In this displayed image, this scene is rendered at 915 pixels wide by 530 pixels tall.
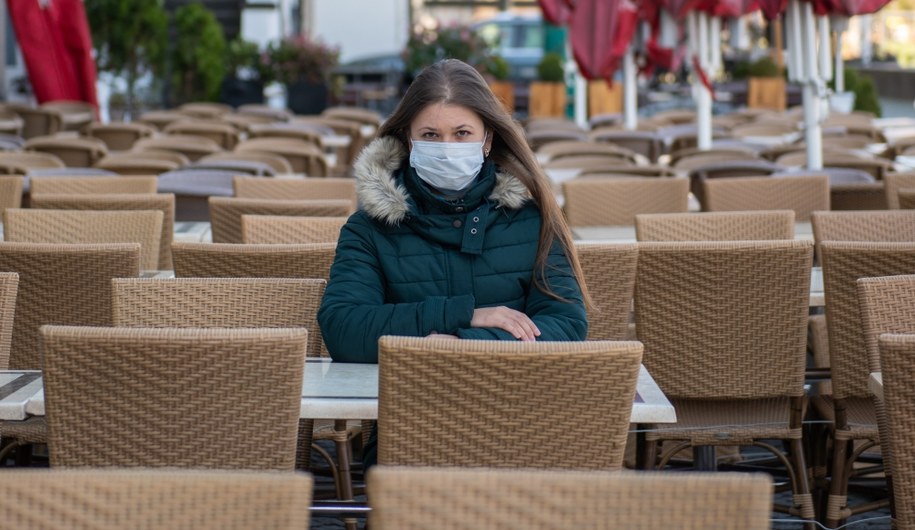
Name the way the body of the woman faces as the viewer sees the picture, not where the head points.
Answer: toward the camera

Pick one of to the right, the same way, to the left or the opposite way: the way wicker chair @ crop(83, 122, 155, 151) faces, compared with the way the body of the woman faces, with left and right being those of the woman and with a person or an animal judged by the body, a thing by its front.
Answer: the opposite way

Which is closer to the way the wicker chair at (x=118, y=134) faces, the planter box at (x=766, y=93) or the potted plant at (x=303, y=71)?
the potted plant

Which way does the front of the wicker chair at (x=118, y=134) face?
away from the camera

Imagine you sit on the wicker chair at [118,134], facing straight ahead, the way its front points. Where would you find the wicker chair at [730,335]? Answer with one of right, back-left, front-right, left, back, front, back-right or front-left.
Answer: back

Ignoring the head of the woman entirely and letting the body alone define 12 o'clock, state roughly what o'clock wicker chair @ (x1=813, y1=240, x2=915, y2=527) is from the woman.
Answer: The wicker chair is roughly at 8 o'clock from the woman.

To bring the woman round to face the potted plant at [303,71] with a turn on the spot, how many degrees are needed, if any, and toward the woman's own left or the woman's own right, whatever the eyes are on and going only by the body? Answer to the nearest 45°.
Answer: approximately 180°

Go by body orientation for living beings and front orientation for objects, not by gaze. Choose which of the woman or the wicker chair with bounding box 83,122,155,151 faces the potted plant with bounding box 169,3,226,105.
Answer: the wicker chair

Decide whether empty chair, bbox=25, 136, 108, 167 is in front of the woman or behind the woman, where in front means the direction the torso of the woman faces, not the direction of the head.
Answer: behind

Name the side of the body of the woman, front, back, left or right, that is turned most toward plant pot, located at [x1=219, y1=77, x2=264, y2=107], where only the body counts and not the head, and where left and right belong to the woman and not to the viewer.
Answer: back

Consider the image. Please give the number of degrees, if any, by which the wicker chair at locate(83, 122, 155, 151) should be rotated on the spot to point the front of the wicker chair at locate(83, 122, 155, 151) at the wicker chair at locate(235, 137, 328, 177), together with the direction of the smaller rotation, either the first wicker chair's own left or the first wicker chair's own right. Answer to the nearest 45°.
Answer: approximately 135° to the first wicker chair's own right

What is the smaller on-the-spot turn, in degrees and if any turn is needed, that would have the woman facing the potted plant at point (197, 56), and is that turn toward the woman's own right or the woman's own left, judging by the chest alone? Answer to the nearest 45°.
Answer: approximately 180°

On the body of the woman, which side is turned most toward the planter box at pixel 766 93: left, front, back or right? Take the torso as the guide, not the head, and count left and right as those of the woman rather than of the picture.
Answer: back

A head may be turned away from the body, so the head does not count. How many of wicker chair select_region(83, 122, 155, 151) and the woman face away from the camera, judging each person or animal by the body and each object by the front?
1
